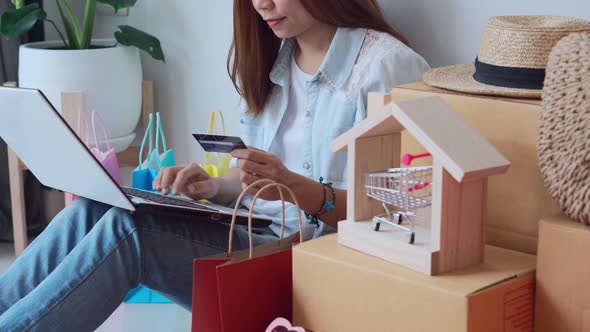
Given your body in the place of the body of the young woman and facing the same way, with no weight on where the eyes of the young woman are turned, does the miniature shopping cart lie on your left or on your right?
on your left

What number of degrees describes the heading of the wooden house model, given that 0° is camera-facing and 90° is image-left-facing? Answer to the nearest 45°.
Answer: approximately 45°

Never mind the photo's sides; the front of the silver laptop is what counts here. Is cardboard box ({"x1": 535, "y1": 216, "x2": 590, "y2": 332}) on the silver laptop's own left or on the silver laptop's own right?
on the silver laptop's own right

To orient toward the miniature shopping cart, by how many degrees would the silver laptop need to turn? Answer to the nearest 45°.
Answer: approximately 90° to its right

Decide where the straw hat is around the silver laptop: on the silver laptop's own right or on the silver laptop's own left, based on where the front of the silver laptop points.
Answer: on the silver laptop's own right

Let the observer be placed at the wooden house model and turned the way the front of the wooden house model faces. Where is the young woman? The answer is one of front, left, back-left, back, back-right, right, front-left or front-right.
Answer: right

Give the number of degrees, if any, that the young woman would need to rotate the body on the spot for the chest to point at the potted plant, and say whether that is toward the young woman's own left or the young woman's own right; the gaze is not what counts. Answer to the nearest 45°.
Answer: approximately 90° to the young woman's own right

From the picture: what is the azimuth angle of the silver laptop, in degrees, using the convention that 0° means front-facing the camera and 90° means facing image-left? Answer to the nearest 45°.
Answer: approximately 225°

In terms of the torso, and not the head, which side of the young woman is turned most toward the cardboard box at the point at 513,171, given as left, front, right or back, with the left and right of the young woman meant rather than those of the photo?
left
